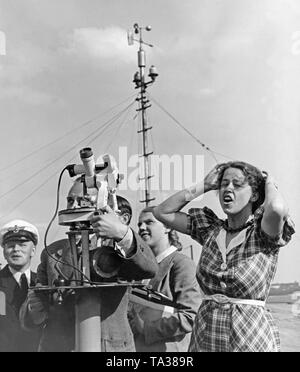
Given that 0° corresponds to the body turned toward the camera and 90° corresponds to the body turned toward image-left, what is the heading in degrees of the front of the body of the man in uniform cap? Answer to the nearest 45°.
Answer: approximately 0°

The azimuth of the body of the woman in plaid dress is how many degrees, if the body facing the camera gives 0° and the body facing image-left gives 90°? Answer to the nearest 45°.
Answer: approximately 45°

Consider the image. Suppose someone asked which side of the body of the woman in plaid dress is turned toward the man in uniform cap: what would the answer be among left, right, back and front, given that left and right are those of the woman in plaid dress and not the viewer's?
right
